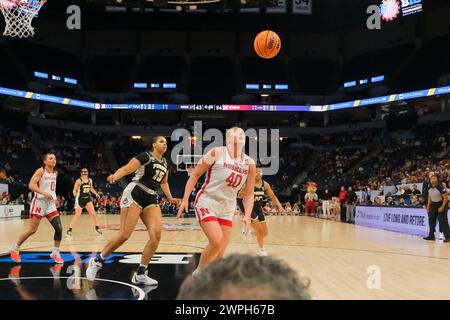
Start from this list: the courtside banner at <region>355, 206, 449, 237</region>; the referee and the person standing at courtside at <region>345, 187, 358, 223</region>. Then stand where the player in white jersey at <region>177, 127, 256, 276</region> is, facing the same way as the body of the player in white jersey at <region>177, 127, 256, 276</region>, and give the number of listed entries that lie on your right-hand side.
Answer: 0

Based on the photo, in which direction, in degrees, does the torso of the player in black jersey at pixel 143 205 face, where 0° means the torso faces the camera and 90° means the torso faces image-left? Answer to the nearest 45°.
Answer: approximately 315°

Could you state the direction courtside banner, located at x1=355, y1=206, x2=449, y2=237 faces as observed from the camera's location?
facing the viewer and to the left of the viewer

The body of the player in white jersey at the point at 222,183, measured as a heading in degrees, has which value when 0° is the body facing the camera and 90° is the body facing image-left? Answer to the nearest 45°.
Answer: approximately 315°

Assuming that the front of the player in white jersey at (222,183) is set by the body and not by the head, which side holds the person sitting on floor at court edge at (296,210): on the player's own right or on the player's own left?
on the player's own left

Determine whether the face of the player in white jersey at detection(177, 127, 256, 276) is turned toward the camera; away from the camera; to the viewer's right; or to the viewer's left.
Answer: toward the camera

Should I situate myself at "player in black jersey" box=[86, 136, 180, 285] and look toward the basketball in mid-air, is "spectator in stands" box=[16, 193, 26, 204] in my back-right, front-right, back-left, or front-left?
back-left

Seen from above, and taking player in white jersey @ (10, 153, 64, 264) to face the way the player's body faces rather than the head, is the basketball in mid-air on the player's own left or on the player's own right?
on the player's own left

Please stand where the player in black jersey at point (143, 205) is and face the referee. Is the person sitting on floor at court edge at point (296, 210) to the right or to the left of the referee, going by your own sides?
left

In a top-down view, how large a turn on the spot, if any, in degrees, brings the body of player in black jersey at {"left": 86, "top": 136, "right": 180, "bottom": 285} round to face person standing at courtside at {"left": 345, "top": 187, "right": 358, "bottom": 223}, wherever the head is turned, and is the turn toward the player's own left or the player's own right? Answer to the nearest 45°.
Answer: approximately 90° to the player's own left

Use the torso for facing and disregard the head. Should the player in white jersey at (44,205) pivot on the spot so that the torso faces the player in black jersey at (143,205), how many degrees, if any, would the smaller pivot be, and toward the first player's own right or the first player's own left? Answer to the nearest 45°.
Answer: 0° — they already face them

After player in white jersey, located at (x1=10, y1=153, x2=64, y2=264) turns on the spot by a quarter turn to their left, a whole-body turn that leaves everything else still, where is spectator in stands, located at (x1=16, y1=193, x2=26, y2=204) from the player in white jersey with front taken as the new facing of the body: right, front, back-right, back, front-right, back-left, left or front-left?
front-left

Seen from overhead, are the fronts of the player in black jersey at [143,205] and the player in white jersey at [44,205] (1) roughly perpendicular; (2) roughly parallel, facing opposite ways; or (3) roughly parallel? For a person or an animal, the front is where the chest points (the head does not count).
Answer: roughly parallel

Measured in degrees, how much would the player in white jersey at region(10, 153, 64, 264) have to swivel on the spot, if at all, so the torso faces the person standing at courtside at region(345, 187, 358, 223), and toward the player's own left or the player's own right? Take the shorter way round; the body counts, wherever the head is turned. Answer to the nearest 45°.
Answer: approximately 90° to the player's own left

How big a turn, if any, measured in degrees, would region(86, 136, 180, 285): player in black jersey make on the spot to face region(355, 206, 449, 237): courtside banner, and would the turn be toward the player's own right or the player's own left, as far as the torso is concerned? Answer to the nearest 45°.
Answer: approximately 90° to the player's own left

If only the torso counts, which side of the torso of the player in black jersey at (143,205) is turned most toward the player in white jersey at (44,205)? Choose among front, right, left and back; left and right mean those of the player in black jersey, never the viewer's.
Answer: back

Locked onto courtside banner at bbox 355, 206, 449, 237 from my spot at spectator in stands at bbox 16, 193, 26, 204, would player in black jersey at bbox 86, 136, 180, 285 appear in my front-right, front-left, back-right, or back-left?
front-right

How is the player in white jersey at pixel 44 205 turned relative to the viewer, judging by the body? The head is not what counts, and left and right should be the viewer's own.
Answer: facing the viewer and to the right of the viewer
